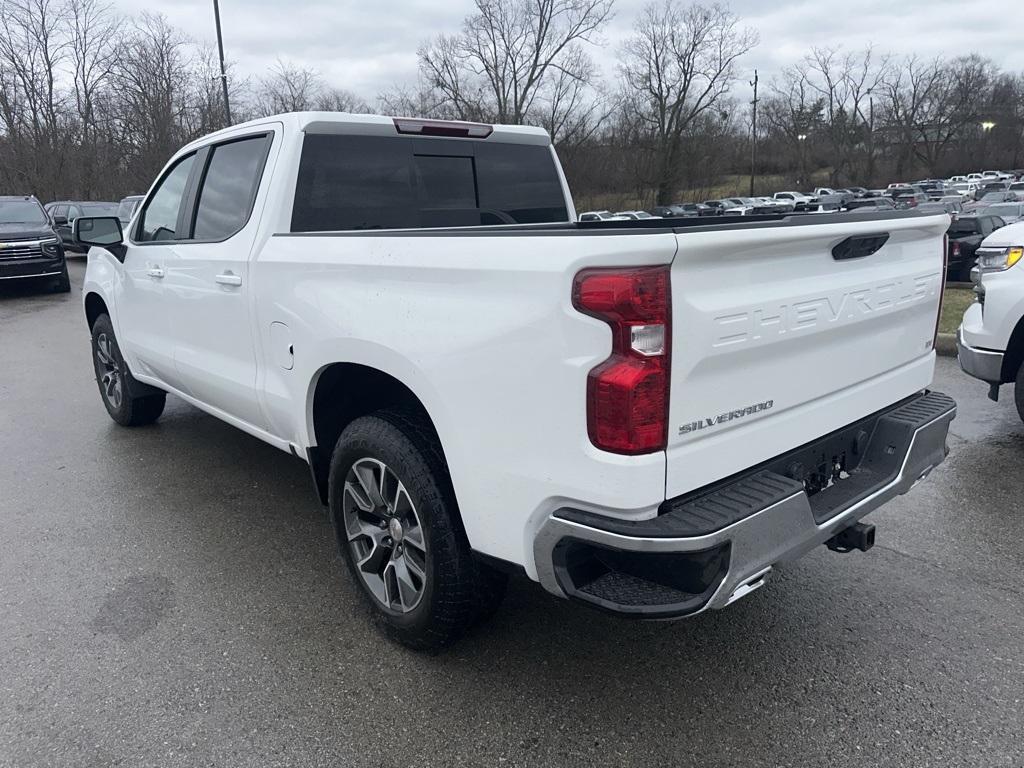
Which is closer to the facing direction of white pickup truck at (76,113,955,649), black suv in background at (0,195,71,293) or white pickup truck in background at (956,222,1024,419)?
the black suv in background

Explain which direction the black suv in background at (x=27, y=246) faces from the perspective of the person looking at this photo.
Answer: facing the viewer

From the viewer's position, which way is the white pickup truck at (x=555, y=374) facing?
facing away from the viewer and to the left of the viewer

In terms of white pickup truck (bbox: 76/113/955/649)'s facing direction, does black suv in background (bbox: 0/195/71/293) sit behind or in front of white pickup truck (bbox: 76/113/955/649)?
in front

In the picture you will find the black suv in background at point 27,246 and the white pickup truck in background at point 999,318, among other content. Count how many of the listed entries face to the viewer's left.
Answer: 1

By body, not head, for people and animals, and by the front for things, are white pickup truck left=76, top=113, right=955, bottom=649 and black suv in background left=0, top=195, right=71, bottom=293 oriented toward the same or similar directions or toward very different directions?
very different directions

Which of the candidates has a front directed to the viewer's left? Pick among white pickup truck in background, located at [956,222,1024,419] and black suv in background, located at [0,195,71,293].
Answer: the white pickup truck in background

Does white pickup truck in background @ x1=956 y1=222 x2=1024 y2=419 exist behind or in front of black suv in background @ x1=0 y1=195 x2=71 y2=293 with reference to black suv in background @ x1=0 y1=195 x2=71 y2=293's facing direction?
in front

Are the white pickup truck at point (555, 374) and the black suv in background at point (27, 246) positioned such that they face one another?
yes

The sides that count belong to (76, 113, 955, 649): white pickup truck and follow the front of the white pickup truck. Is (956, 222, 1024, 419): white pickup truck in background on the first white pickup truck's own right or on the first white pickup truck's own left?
on the first white pickup truck's own right
